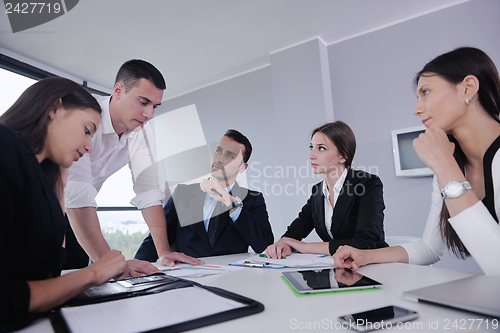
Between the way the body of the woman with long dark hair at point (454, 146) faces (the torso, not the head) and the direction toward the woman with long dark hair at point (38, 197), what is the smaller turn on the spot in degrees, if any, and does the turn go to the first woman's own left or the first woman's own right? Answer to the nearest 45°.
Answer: approximately 45° to the first woman's own left

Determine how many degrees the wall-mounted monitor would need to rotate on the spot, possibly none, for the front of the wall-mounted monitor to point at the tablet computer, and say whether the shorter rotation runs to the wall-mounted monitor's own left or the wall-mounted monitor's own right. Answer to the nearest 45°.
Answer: approximately 45° to the wall-mounted monitor's own left

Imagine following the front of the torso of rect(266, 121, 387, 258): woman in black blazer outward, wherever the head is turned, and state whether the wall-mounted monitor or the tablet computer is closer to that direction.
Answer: the tablet computer

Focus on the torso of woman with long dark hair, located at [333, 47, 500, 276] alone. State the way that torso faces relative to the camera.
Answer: to the viewer's left

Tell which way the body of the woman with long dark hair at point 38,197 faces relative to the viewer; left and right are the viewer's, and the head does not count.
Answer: facing to the right of the viewer

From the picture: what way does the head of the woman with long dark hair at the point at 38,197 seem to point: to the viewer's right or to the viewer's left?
to the viewer's right
